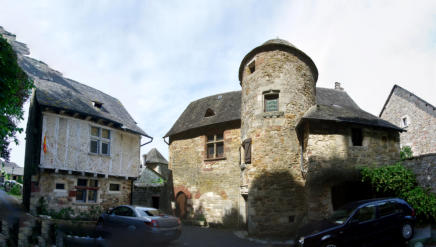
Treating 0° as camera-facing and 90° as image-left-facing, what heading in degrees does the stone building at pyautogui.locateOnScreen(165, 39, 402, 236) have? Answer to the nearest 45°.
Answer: approximately 0°

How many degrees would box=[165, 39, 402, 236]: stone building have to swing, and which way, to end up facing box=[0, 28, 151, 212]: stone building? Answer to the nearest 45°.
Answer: approximately 90° to its right

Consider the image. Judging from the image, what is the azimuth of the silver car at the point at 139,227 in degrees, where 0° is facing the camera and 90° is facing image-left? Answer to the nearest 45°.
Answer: approximately 135°

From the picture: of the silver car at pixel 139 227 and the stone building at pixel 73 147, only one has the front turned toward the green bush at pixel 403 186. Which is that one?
the stone building

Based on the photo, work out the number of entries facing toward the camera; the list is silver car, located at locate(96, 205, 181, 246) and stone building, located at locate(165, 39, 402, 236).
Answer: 1

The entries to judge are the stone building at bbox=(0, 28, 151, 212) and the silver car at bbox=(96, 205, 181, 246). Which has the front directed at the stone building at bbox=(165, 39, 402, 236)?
the stone building at bbox=(0, 28, 151, 212)

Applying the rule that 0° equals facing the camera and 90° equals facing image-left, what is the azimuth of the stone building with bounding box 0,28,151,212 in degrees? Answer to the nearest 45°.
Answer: approximately 315°

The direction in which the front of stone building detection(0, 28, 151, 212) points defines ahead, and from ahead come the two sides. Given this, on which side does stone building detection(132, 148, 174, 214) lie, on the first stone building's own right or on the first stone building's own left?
on the first stone building's own left
